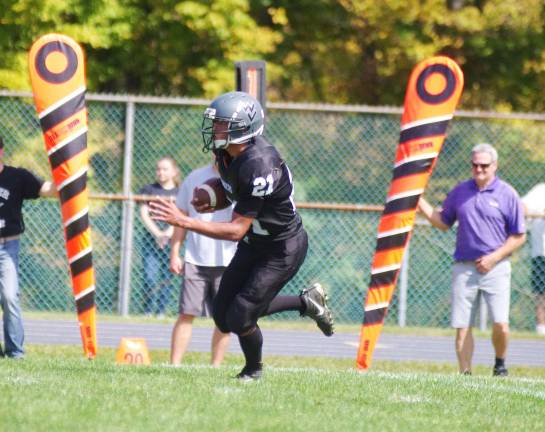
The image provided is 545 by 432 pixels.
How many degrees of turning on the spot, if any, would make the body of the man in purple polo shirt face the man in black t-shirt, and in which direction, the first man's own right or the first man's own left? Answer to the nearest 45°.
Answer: approximately 90° to the first man's own right

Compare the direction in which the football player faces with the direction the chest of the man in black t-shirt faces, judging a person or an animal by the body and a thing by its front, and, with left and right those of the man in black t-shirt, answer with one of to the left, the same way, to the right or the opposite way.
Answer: to the right

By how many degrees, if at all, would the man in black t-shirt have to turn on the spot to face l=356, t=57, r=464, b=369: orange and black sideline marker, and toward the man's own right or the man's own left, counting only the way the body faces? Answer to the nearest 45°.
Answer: approximately 90° to the man's own left

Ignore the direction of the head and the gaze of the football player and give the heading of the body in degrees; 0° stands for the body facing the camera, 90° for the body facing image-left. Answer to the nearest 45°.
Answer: approximately 90°

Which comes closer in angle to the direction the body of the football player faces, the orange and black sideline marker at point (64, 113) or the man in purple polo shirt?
the orange and black sideline marker

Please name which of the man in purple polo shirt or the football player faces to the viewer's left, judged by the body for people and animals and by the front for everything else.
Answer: the football player

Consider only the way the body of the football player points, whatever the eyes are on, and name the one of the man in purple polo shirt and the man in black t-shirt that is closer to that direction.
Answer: the man in black t-shirt

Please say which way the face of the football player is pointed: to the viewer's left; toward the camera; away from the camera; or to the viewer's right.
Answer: to the viewer's left

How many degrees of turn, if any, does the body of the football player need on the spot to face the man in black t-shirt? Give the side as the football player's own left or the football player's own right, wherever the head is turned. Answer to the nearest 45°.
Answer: approximately 45° to the football player's own right

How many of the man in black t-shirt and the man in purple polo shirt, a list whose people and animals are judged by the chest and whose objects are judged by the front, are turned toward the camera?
2

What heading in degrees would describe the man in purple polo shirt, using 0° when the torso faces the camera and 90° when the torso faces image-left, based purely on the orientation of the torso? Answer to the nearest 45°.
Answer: approximately 0°
